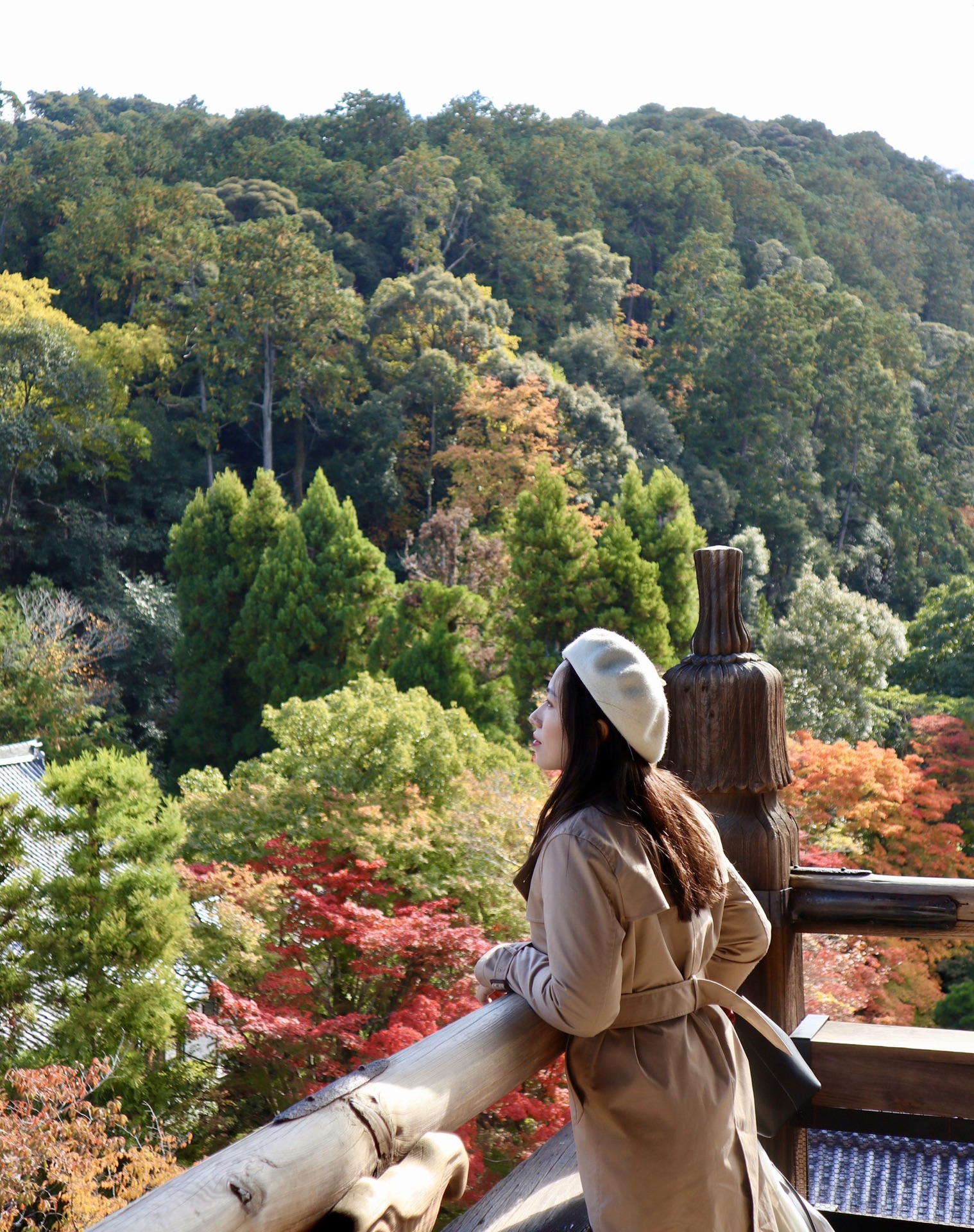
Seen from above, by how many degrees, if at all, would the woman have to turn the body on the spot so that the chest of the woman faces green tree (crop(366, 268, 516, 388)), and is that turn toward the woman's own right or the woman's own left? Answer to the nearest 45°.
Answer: approximately 45° to the woman's own right

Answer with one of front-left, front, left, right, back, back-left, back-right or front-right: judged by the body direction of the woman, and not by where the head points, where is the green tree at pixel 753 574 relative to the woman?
front-right

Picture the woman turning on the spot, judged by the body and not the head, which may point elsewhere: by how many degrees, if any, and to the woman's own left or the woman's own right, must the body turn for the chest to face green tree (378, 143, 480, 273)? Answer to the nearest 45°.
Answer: approximately 45° to the woman's own right

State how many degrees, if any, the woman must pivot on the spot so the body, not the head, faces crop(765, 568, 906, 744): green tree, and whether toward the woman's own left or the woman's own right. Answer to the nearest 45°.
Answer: approximately 45° to the woman's own right

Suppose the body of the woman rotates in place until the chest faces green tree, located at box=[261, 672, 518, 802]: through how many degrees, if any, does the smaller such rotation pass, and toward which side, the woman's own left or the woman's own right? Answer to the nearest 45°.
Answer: approximately 45° to the woman's own right

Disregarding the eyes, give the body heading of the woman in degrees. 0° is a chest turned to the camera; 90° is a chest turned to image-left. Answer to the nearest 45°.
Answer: approximately 135°

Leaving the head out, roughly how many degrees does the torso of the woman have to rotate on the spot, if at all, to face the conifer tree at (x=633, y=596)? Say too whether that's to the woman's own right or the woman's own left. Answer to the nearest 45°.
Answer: approximately 45° to the woman's own right

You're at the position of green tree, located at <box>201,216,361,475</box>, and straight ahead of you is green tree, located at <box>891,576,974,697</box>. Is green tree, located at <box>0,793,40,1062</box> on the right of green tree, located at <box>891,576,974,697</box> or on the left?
right

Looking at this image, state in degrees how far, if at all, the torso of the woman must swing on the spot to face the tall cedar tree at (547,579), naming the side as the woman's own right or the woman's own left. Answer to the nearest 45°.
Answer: approximately 45° to the woman's own right

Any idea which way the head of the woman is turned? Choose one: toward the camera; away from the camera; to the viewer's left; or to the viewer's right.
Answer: to the viewer's left
